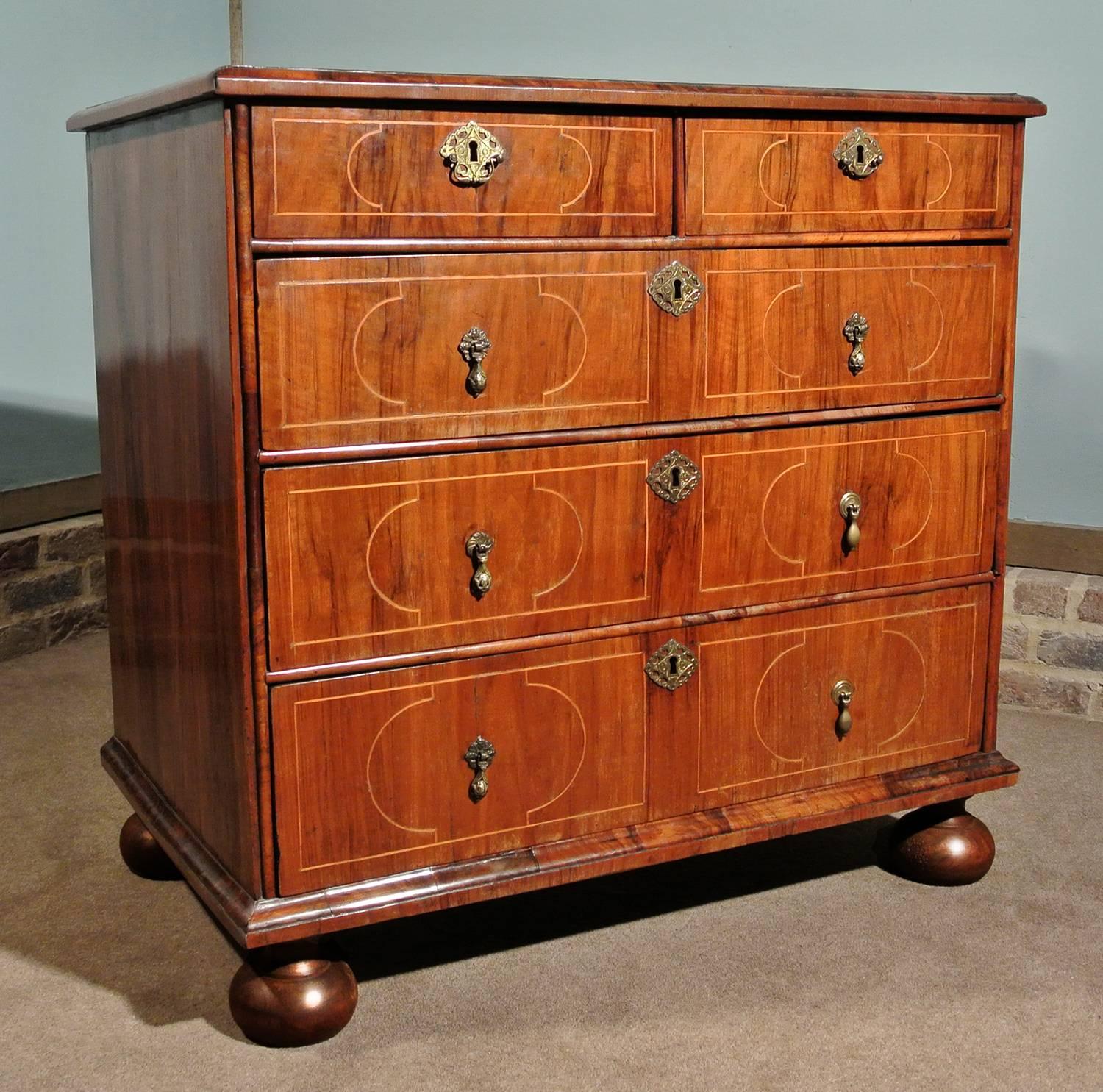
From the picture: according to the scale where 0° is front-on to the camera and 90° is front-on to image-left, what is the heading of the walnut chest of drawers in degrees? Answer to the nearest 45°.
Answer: approximately 315°
